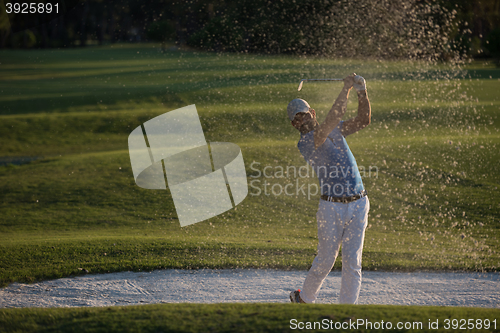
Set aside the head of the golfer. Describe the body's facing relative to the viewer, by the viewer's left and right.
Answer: facing the viewer and to the right of the viewer
